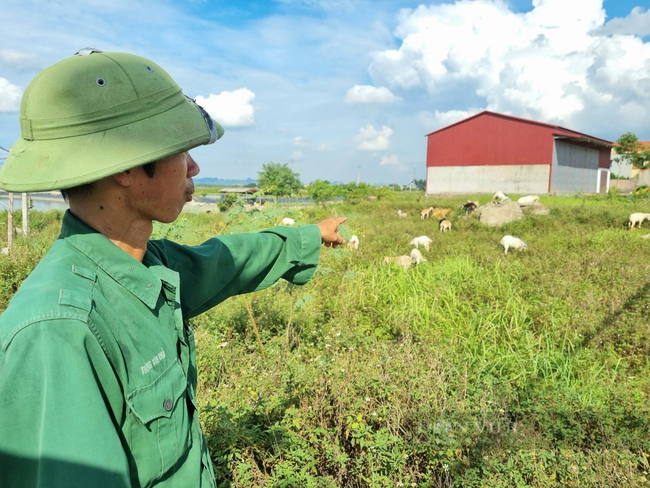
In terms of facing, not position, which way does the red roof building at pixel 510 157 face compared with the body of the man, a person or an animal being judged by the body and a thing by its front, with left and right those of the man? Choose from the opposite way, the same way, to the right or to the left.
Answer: to the right

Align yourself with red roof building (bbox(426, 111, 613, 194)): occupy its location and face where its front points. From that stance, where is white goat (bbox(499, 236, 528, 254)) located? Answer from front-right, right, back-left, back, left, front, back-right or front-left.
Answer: front-right

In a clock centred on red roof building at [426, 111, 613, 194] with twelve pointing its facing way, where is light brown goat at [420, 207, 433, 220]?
The light brown goat is roughly at 2 o'clock from the red roof building.

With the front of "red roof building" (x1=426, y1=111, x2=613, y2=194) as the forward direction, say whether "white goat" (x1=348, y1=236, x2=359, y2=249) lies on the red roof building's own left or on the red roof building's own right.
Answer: on the red roof building's own right

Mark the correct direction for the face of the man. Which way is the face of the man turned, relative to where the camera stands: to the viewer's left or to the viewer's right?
to the viewer's right

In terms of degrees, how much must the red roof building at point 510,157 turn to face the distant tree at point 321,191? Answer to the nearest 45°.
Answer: approximately 135° to its right

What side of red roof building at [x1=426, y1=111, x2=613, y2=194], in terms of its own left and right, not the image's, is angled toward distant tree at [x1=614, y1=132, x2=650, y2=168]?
left

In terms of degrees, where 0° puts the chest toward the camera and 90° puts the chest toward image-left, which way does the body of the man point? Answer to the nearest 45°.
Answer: approximately 270°

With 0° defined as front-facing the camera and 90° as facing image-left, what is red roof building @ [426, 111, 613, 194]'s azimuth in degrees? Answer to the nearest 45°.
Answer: approximately 315°

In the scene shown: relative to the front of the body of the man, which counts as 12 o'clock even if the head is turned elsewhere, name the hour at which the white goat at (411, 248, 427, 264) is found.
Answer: The white goat is roughly at 10 o'clock from the man.

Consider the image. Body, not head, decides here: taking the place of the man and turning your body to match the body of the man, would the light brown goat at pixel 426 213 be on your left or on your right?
on your left

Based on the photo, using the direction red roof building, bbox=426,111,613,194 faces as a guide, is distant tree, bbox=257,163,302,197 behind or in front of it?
behind
